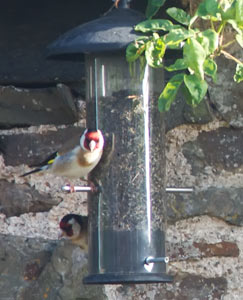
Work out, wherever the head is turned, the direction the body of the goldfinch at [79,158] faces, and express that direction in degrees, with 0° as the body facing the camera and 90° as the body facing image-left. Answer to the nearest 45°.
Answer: approximately 315°
